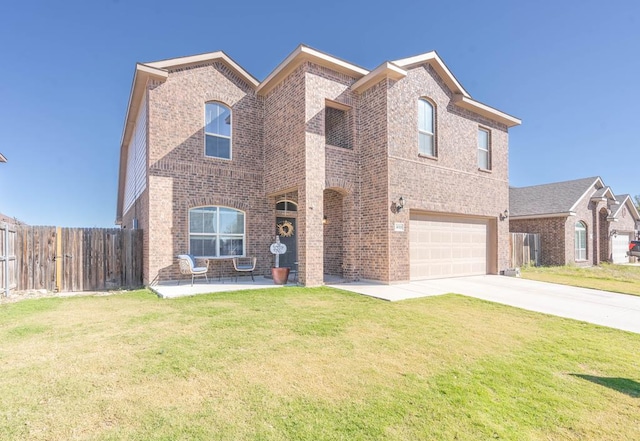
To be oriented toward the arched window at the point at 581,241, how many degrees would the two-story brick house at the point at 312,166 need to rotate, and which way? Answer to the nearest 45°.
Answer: approximately 90° to its left

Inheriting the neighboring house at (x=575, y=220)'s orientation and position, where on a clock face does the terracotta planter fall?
The terracotta planter is roughly at 2 o'clock from the neighboring house.

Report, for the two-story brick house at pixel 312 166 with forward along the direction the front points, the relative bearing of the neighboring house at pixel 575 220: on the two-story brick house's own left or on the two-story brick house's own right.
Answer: on the two-story brick house's own left

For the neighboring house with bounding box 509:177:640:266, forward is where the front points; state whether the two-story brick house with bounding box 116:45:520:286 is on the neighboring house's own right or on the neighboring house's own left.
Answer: on the neighboring house's own right

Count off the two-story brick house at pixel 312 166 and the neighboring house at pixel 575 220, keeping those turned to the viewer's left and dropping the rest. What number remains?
0

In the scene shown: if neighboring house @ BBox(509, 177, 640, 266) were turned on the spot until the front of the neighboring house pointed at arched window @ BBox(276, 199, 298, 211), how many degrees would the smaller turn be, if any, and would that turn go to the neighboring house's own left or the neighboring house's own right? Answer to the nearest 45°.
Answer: approximately 90° to the neighboring house's own right

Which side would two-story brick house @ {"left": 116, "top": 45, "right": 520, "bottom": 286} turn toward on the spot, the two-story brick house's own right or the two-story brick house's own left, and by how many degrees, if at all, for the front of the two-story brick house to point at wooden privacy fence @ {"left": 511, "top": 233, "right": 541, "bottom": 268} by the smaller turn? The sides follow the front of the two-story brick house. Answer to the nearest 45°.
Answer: approximately 90° to the two-story brick house's own left

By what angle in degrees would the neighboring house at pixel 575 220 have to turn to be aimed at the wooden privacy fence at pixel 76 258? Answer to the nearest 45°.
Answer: approximately 90° to its right

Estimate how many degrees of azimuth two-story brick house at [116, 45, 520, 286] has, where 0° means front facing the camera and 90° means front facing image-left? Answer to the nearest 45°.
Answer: approximately 315°
